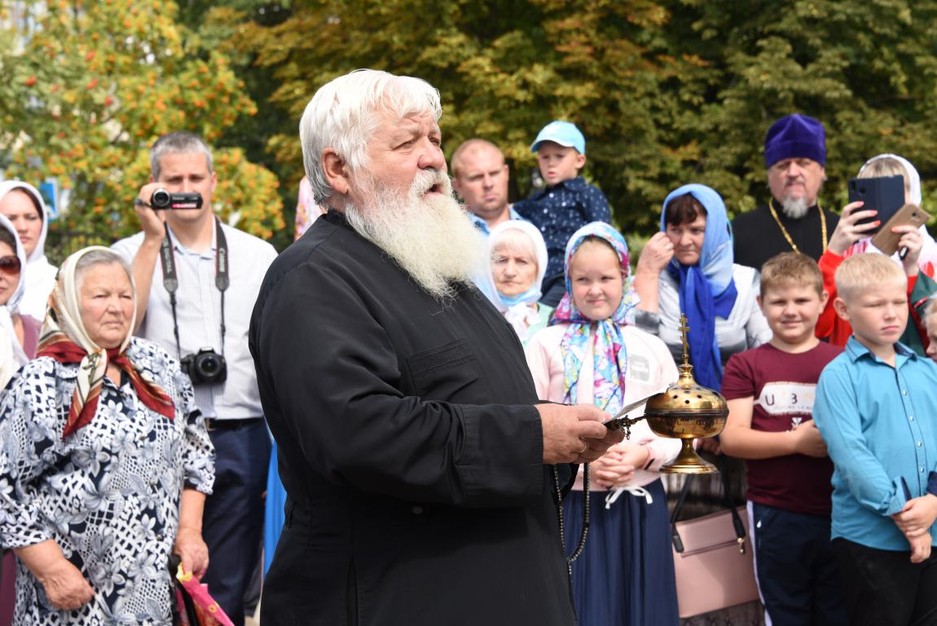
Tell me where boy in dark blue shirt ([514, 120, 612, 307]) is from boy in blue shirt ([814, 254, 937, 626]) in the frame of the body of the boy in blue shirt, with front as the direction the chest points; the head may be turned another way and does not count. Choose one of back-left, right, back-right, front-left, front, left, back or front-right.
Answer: back

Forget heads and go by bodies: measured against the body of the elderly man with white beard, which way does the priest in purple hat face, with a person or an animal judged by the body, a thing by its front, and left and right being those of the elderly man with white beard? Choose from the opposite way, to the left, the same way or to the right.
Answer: to the right

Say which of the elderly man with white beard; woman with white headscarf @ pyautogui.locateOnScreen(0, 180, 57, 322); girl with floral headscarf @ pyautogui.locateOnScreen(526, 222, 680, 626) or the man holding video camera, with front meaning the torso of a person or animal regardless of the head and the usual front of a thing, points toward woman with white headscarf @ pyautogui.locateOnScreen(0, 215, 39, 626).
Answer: woman with white headscarf @ pyautogui.locateOnScreen(0, 180, 57, 322)

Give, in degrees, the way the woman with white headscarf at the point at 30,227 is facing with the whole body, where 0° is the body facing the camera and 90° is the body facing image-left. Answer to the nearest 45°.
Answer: approximately 0°

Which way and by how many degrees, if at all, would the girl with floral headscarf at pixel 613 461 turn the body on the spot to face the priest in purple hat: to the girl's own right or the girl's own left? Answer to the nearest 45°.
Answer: approximately 135° to the girl's own left

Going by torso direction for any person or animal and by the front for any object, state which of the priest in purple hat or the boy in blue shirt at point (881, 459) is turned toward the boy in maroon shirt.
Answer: the priest in purple hat

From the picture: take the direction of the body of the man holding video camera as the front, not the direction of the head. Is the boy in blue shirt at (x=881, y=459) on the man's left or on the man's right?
on the man's left

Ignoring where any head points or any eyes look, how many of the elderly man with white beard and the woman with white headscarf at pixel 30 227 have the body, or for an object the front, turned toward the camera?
1

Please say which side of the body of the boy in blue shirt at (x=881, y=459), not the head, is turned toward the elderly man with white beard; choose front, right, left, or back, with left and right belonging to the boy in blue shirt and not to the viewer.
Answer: right

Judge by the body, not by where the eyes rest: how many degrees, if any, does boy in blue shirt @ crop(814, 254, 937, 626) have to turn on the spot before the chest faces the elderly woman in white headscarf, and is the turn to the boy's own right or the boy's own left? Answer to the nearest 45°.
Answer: approximately 135° to the boy's own right

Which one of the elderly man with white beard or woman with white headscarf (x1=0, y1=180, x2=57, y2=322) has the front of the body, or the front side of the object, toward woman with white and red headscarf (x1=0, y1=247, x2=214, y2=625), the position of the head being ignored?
the woman with white headscarf
